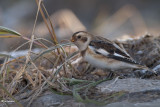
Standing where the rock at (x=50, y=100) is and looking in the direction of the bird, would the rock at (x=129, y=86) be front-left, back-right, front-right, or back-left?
front-right

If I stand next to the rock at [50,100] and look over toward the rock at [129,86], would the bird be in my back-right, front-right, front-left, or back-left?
front-left

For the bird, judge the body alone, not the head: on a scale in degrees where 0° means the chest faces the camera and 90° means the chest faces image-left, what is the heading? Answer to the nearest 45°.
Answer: approximately 90°

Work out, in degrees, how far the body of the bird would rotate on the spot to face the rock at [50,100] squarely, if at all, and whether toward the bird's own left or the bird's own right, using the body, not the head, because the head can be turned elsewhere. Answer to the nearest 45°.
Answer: approximately 45° to the bird's own left

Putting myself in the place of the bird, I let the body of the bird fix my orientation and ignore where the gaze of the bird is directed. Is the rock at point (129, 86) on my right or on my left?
on my left
